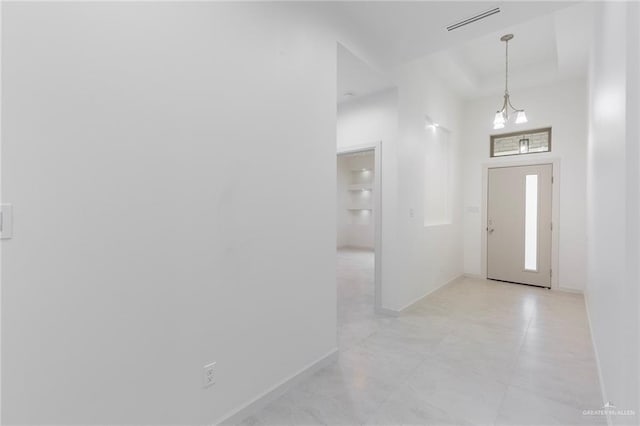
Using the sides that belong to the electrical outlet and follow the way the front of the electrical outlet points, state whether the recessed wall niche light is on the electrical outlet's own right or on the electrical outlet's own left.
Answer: on the electrical outlet's own left

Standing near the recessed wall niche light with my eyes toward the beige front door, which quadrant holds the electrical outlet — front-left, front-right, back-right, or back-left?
back-right

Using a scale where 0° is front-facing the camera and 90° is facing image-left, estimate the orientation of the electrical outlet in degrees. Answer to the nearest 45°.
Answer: approximately 315°

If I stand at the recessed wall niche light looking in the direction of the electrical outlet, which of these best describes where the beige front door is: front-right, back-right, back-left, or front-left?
back-left

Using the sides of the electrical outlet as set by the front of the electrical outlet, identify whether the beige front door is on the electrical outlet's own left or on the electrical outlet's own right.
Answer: on the electrical outlet's own left
